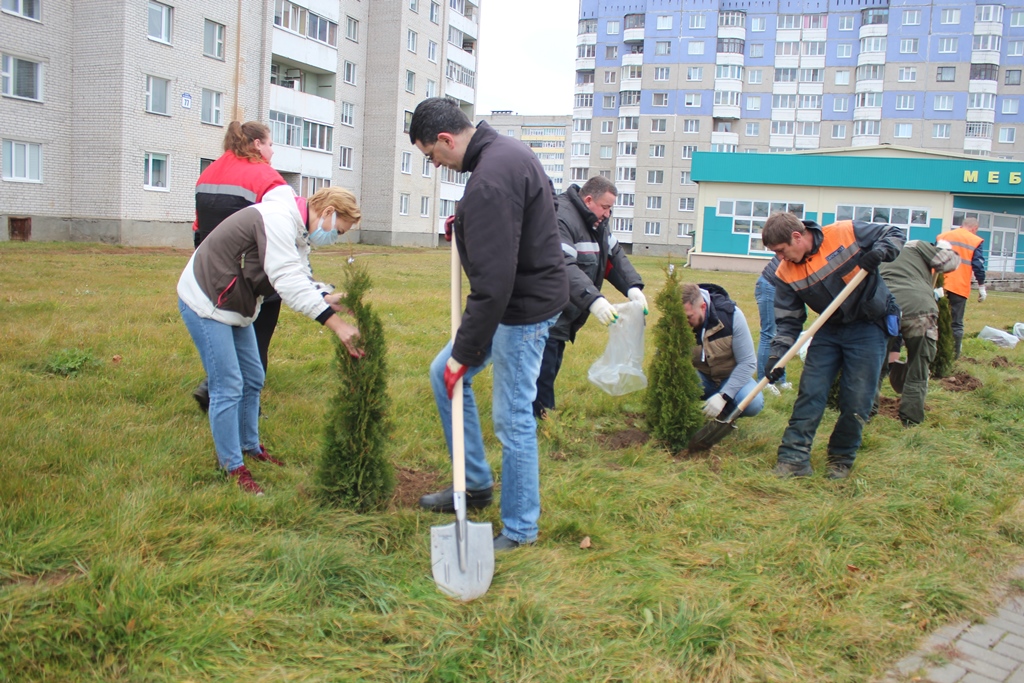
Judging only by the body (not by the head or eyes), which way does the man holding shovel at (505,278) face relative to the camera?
to the viewer's left

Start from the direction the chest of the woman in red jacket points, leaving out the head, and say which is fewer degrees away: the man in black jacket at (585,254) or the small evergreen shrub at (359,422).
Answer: the man in black jacket

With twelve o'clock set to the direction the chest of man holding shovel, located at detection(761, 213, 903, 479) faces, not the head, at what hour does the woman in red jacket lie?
The woman in red jacket is roughly at 1 o'clock from the man holding shovel.

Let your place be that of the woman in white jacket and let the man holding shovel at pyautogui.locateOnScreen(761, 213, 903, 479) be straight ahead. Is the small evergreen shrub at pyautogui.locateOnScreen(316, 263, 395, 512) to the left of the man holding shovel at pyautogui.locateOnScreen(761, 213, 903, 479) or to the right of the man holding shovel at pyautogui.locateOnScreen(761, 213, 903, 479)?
right

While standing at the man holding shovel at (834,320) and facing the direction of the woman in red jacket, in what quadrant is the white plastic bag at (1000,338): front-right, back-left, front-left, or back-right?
back-right

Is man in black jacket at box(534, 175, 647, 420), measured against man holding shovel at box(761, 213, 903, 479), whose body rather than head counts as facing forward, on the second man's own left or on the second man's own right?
on the second man's own right

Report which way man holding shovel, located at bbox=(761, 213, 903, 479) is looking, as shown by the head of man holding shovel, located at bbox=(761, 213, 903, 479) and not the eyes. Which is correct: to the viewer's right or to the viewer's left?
to the viewer's left

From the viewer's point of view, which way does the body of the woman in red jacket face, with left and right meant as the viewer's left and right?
facing away from the viewer and to the right of the viewer

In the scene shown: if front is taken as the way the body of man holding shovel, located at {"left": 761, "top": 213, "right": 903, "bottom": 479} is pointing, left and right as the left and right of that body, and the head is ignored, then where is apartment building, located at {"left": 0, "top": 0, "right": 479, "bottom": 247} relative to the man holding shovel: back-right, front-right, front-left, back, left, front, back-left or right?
right

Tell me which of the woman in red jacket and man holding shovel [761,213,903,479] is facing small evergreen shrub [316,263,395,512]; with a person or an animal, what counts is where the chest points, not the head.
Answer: the man holding shovel

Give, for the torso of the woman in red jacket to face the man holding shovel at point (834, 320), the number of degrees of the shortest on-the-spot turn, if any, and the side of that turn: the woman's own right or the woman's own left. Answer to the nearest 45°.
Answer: approximately 45° to the woman's own right

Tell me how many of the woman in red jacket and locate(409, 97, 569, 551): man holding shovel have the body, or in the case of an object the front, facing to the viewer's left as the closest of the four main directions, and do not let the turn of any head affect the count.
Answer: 1
